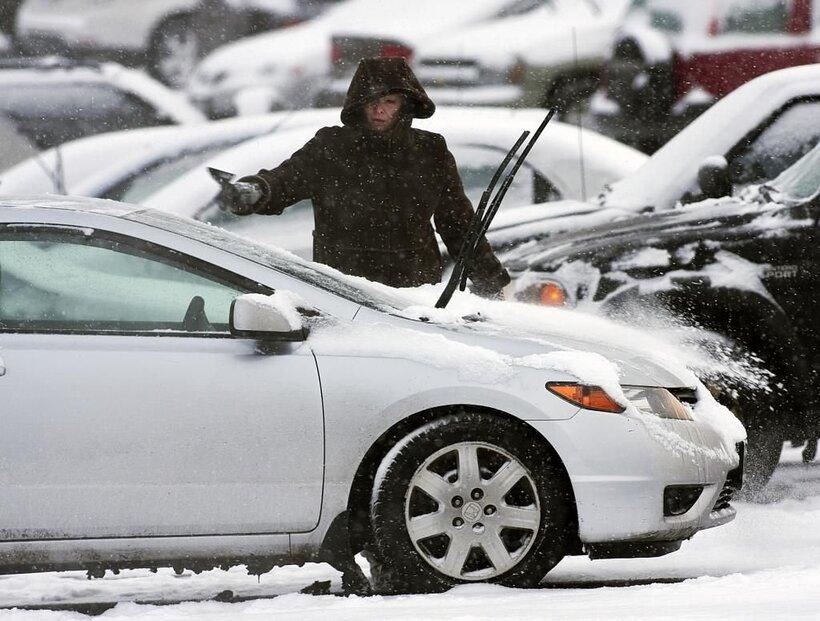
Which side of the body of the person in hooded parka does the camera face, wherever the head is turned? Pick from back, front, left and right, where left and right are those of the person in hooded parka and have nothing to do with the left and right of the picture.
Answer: front

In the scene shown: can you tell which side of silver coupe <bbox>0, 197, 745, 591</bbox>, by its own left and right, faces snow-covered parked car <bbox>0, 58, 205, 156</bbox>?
left

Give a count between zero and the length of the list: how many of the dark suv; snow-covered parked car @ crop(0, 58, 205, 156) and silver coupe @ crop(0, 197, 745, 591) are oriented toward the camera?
0

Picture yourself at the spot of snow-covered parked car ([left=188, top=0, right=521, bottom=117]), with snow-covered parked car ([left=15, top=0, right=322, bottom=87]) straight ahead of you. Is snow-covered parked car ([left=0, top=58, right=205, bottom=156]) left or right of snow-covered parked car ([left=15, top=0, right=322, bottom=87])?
left

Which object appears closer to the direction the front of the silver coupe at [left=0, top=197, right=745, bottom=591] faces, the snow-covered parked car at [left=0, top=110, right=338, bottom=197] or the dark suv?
the dark suv

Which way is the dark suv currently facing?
to the viewer's left

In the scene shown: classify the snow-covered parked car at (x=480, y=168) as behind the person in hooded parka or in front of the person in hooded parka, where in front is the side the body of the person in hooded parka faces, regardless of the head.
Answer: behind

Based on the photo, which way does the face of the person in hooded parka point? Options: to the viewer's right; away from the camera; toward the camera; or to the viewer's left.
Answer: toward the camera

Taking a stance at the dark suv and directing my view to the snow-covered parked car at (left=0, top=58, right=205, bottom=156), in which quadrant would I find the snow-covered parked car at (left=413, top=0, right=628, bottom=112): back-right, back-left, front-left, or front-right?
front-right

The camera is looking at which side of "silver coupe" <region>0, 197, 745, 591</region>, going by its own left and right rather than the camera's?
right

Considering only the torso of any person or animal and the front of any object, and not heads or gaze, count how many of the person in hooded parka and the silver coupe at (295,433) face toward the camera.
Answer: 1
